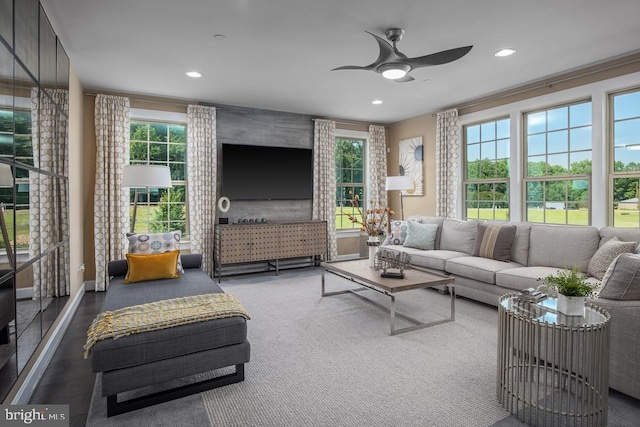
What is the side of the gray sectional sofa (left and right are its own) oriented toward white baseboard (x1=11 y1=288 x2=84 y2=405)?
front

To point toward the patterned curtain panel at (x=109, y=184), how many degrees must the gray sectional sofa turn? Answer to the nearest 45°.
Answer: approximately 45° to its right

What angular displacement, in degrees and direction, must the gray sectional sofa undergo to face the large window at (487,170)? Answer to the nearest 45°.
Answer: approximately 135° to its right

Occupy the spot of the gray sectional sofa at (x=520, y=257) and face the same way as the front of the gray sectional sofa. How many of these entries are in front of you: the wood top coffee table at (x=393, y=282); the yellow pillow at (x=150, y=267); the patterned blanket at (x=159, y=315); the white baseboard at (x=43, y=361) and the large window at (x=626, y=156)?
4

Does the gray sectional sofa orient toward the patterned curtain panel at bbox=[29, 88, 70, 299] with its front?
yes

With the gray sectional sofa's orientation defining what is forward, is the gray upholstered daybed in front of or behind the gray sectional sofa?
in front

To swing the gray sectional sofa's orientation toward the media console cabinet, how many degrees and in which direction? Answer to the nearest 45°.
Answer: approximately 45° to its right

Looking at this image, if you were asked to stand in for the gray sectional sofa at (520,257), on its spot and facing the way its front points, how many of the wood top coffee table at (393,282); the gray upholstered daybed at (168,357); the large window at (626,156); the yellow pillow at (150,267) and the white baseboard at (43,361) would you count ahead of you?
4

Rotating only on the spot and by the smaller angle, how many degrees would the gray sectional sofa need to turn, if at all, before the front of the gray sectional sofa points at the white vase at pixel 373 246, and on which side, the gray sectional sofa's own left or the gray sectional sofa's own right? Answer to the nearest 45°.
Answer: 0° — it already faces it

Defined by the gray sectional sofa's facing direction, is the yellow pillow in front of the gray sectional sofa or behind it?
in front

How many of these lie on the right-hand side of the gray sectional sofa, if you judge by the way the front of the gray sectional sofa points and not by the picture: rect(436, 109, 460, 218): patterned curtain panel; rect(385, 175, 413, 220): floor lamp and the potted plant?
2

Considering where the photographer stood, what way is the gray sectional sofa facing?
facing the viewer and to the left of the viewer

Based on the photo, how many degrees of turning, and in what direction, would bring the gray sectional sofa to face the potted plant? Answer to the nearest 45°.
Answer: approximately 45° to its left

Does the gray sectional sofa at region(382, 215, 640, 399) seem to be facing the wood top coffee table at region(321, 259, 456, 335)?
yes

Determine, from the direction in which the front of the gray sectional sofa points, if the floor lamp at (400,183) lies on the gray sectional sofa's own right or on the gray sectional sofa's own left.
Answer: on the gray sectional sofa's own right
